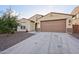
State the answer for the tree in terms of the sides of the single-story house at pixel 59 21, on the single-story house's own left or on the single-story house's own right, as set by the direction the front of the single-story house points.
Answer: on the single-story house's own right

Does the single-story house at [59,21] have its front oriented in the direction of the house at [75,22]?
no

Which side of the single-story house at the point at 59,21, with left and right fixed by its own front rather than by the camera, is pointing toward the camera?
front
